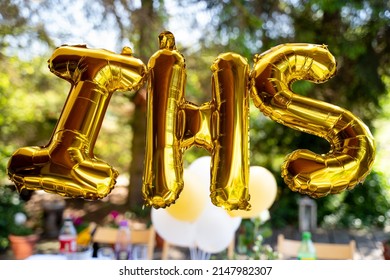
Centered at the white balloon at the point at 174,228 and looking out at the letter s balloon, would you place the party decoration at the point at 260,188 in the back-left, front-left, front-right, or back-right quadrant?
front-left

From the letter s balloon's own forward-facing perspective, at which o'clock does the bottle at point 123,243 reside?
The bottle is roughly at 5 o'clock from the letter s balloon.

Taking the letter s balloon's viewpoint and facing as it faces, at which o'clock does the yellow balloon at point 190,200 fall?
The yellow balloon is roughly at 5 o'clock from the letter s balloon.

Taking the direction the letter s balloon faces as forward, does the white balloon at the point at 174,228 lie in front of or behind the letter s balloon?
behind
